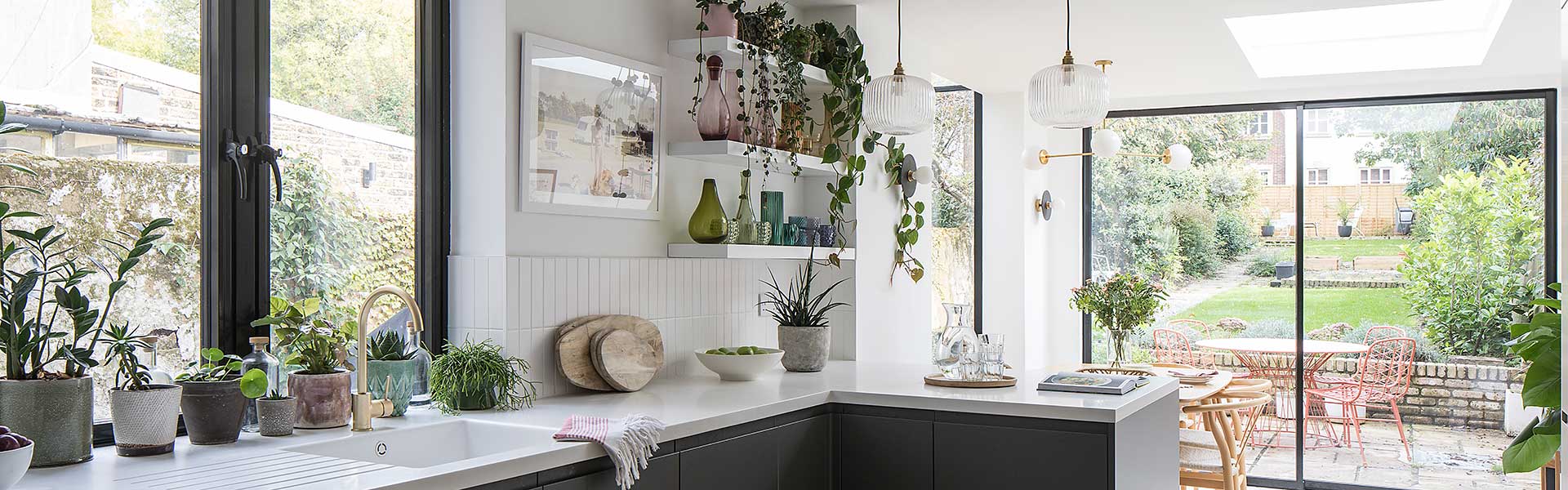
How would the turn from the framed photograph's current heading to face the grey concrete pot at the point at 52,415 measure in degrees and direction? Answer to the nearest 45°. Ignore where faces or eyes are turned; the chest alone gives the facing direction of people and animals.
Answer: approximately 90° to its right

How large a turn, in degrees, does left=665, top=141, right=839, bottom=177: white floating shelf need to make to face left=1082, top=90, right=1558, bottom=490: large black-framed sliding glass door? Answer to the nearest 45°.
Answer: approximately 90° to its left

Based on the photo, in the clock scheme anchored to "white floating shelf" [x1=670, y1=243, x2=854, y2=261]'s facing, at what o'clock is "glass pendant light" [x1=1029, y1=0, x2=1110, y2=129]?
The glass pendant light is roughly at 11 o'clock from the white floating shelf.

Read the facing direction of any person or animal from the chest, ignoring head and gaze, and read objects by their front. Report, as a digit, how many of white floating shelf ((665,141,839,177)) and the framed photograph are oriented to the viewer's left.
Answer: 0

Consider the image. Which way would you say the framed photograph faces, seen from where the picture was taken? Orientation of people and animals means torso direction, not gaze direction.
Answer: facing the viewer and to the right of the viewer

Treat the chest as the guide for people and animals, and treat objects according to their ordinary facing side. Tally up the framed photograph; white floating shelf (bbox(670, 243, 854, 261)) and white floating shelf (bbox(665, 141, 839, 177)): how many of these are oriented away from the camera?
0

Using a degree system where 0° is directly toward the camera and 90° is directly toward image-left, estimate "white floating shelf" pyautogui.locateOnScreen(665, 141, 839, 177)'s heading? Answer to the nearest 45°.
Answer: approximately 315°

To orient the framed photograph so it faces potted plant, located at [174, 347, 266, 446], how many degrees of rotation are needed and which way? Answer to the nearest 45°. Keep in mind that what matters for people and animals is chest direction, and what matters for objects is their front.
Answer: approximately 90° to its right

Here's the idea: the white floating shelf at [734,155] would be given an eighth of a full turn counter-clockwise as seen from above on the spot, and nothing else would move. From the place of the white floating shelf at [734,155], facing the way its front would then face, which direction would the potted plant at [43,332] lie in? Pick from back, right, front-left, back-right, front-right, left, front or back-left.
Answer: back-right

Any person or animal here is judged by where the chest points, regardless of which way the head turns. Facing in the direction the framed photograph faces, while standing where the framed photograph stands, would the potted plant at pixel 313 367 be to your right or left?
on your right

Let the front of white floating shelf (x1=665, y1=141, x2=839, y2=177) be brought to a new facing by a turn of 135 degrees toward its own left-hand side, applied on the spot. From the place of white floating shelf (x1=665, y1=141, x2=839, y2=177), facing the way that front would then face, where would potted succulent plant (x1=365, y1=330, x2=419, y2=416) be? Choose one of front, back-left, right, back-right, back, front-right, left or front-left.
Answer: back-left
